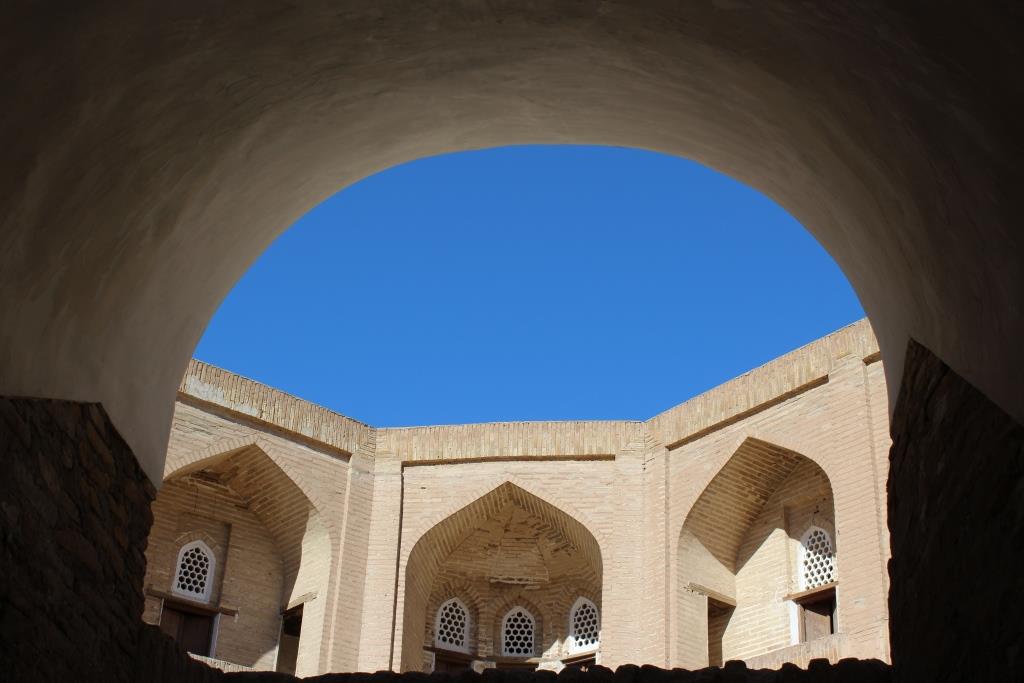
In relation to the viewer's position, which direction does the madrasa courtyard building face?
facing the viewer
